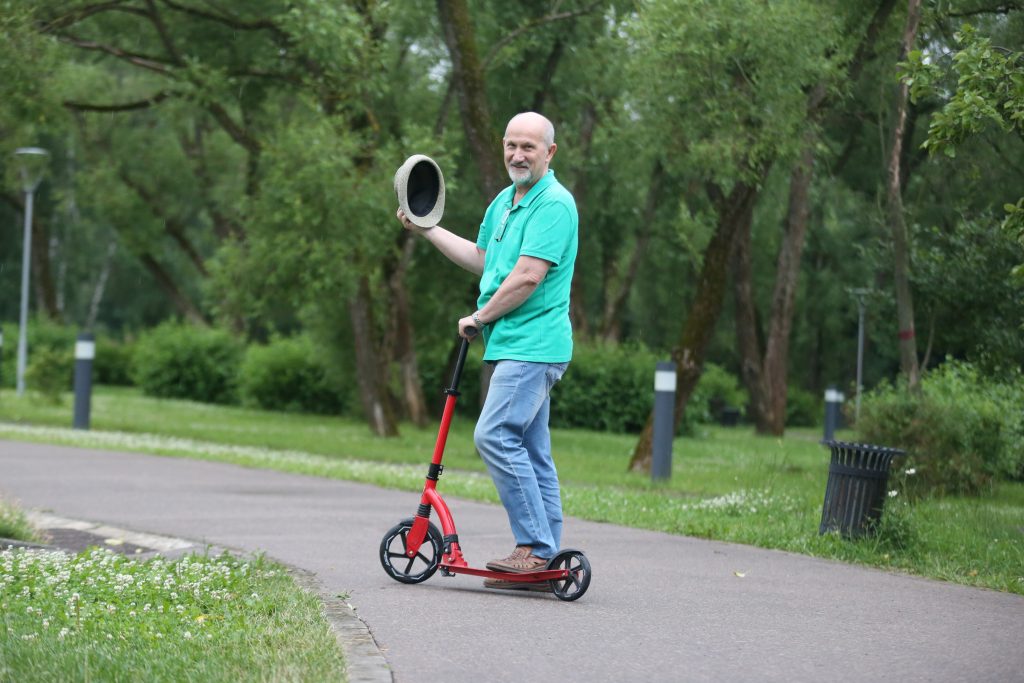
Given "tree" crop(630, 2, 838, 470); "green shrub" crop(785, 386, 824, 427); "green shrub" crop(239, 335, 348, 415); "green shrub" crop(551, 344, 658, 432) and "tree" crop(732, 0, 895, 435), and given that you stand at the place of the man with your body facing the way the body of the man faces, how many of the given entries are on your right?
5

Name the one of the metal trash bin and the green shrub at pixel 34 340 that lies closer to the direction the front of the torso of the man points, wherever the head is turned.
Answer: the green shrub

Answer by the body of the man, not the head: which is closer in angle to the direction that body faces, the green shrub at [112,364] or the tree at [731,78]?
the green shrub

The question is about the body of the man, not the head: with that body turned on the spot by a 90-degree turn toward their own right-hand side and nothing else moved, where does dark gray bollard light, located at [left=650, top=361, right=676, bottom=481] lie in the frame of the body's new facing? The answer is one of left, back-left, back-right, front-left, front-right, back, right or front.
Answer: front

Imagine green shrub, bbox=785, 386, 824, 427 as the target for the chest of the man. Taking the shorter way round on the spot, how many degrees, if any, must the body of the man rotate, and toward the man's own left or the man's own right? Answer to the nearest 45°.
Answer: approximately 90° to the man's own right

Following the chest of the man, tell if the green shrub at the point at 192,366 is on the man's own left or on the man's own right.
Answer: on the man's own right

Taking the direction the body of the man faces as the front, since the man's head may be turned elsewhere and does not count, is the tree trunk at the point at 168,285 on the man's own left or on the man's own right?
on the man's own right

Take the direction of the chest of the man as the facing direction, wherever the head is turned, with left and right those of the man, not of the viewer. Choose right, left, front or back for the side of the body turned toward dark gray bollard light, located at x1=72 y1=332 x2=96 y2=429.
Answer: right

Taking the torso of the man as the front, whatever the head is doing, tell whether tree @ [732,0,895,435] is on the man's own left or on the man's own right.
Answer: on the man's own right

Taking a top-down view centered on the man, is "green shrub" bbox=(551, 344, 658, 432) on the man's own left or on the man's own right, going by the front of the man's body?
on the man's own right

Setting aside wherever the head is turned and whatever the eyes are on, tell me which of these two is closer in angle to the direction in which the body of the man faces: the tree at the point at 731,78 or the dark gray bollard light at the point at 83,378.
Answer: the dark gray bollard light

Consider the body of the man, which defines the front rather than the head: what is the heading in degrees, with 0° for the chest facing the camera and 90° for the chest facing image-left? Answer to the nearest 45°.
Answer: approximately 90°

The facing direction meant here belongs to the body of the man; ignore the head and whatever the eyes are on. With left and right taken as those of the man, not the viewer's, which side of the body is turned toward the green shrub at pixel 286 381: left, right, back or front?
right

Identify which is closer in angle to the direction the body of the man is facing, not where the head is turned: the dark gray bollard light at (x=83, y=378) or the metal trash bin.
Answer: the dark gray bollard light

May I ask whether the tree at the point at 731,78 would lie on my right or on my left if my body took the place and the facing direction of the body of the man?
on my right
